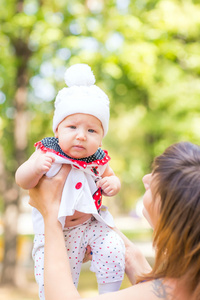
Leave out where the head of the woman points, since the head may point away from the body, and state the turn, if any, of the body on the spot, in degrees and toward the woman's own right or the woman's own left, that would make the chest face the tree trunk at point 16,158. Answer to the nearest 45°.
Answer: approximately 45° to the woman's own right

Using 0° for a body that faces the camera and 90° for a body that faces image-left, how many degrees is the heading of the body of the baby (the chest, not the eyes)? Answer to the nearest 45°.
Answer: approximately 0°

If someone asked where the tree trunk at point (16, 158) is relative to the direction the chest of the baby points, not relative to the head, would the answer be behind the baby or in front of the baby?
behind

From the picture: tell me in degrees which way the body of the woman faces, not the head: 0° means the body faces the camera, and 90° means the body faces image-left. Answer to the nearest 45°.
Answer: approximately 135°
